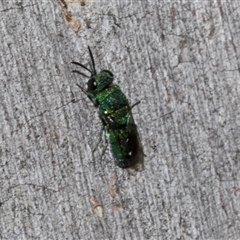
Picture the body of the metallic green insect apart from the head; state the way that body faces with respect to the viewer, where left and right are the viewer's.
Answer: facing away from the viewer and to the left of the viewer
